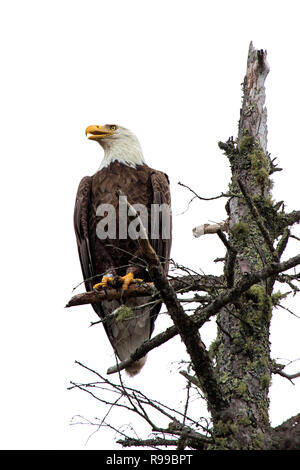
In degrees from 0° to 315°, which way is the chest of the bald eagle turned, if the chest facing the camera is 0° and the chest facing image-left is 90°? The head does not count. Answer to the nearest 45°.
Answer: approximately 0°
